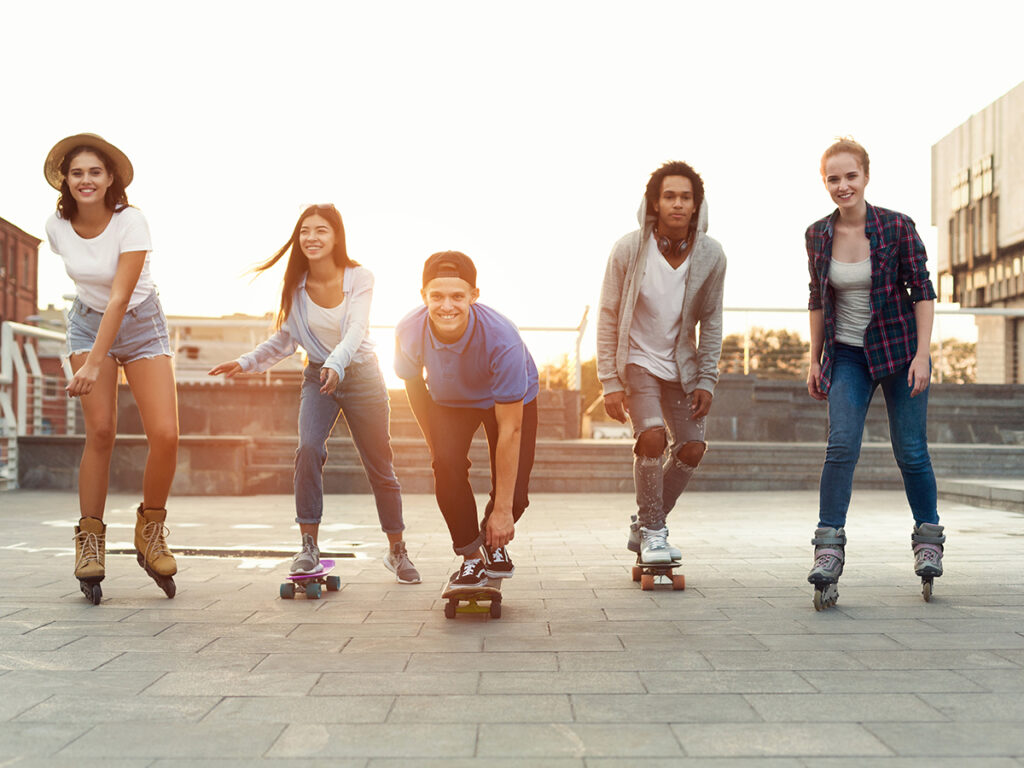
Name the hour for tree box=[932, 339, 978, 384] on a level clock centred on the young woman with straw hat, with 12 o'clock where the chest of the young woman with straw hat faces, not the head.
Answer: The tree is roughly at 8 o'clock from the young woman with straw hat.

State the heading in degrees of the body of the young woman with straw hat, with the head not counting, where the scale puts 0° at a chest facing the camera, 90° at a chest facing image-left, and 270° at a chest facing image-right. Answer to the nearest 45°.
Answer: approximately 0°

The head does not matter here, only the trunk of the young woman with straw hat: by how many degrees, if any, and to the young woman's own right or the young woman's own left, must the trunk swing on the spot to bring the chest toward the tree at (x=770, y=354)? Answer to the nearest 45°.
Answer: approximately 135° to the young woman's own left
